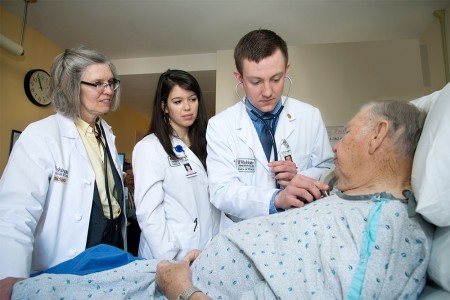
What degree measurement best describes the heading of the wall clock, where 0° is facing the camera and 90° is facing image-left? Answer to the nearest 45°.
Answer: approximately 315°

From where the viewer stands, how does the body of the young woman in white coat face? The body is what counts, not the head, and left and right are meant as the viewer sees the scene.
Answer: facing the viewer and to the right of the viewer

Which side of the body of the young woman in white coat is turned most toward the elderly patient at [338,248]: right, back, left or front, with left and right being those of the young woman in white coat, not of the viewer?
front

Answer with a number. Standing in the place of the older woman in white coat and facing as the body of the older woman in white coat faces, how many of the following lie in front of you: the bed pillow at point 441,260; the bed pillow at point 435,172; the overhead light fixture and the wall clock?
2

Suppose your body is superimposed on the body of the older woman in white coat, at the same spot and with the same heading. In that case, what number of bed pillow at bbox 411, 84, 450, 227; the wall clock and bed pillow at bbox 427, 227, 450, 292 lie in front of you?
2

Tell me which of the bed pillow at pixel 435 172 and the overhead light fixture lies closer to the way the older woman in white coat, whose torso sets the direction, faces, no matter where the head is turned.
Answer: the bed pillow

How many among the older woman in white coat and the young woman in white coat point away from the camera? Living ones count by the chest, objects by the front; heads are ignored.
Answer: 0

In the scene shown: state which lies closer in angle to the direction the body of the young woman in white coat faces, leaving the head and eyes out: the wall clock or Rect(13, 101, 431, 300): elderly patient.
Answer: the elderly patient

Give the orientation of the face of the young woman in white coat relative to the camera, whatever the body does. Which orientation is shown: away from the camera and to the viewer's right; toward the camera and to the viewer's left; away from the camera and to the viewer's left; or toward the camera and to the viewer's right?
toward the camera and to the viewer's right

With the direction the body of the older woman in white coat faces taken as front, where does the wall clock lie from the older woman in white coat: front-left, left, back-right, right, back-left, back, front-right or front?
back-left
